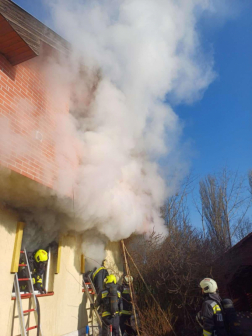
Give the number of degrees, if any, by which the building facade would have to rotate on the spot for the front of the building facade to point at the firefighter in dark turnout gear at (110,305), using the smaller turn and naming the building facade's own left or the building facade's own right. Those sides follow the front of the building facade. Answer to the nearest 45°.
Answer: approximately 90° to the building facade's own left

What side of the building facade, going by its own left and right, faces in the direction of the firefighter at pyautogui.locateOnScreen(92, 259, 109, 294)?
left

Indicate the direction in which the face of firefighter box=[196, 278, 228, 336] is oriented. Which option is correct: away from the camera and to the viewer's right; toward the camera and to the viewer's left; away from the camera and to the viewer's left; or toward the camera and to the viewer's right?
away from the camera and to the viewer's left

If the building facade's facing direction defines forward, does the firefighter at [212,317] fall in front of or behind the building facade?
in front

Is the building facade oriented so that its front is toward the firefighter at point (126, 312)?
no

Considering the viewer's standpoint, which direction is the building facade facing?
facing the viewer and to the right of the viewer
